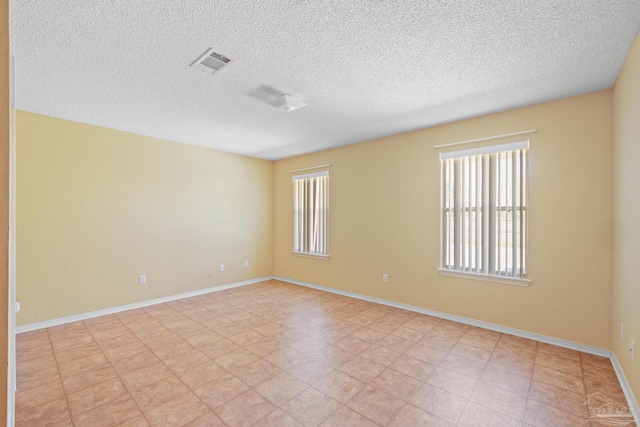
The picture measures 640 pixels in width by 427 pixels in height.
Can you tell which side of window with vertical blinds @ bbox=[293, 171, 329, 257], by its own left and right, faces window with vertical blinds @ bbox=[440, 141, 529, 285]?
left

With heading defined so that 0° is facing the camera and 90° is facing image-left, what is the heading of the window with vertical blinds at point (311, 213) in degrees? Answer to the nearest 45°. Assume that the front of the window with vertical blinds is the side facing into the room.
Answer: approximately 45°
